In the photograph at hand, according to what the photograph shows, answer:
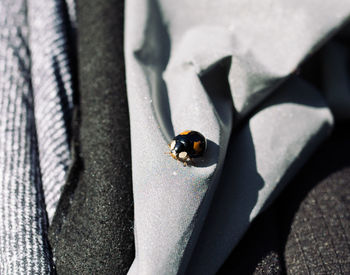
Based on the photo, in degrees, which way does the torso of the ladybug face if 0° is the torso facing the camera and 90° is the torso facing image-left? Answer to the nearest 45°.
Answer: approximately 45°
